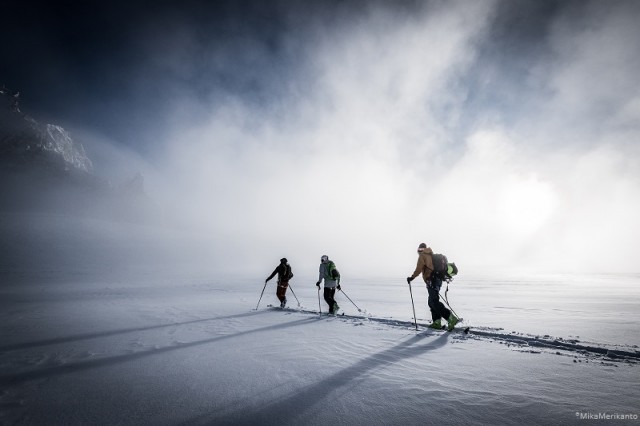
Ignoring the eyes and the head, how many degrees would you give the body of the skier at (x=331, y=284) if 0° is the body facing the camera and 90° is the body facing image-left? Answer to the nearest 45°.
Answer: approximately 135°

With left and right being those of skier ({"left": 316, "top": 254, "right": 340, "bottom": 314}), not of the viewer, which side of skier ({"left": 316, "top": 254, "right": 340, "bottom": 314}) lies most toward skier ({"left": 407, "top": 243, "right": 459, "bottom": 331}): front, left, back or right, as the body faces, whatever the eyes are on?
back
